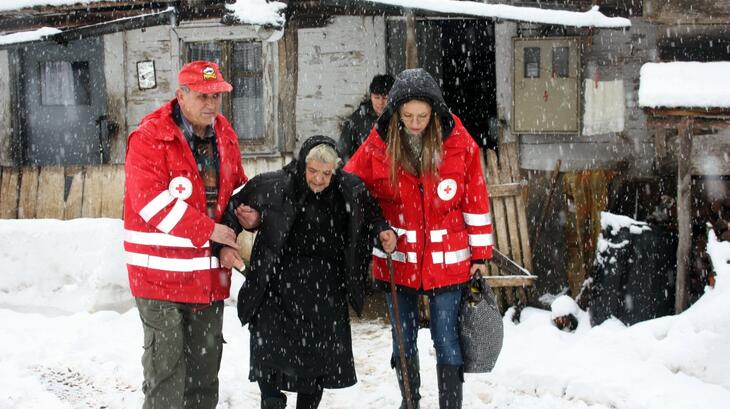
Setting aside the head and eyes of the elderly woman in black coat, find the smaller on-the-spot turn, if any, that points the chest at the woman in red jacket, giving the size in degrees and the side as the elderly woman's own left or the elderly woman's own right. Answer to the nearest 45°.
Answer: approximately 90° to the elderly woman's own left

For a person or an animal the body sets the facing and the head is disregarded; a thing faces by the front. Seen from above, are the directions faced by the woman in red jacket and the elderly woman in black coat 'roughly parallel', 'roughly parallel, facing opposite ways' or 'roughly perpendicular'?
roughly parallel

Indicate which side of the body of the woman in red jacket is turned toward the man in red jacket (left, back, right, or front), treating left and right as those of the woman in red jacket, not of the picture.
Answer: right

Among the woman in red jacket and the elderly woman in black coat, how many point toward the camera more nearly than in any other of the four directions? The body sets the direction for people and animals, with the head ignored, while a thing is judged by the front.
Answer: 2

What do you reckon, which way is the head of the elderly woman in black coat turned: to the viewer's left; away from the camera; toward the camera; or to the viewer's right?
toward the camera

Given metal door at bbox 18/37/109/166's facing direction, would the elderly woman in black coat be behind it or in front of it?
in front

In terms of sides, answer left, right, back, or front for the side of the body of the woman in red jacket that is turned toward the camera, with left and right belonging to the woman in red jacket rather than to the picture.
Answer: front

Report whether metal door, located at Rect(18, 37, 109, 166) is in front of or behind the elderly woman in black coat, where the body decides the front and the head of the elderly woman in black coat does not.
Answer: behind

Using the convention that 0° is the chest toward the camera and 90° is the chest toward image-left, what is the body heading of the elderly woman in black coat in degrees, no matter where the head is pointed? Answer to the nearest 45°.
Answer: approximately 0°

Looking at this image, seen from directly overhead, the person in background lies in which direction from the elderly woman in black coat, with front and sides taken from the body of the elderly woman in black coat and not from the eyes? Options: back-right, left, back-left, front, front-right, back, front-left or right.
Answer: back

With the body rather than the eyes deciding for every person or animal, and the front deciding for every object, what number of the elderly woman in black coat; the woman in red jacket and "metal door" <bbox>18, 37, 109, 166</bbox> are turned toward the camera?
3

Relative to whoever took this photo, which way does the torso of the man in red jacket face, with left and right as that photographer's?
facing the viewer and to the right of the viewer

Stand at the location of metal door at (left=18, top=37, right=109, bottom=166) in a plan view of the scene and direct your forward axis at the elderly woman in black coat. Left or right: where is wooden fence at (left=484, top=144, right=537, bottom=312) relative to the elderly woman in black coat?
left

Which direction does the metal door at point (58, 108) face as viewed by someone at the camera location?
facing the viewer
